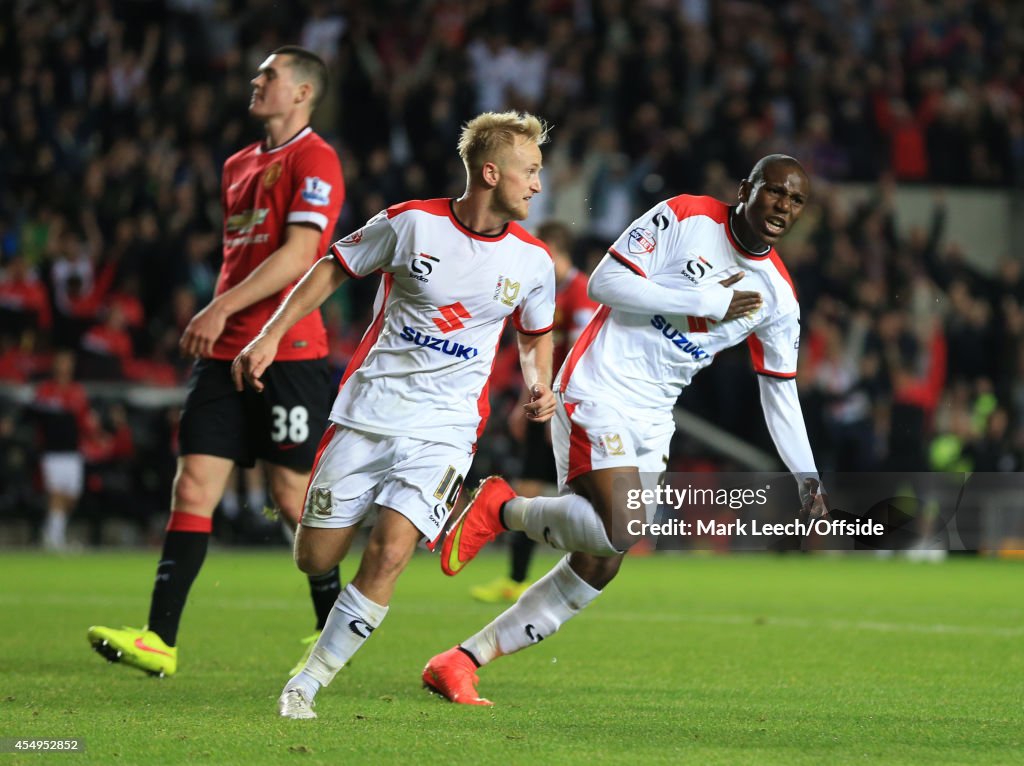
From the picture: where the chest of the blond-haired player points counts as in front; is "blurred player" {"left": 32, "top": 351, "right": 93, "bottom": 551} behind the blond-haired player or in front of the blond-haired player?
behind

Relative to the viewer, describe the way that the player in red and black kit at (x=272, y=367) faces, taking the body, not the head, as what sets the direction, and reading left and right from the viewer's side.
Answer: facing the viewer and to the left of the viewer

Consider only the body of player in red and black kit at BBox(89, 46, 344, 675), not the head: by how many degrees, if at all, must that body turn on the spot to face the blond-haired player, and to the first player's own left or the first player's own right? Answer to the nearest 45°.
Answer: approximately 45° to the first player's own left

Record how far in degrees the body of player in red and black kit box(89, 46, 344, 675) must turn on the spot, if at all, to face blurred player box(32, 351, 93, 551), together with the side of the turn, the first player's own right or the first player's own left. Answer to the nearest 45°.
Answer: approximately 135° to the first player's own right

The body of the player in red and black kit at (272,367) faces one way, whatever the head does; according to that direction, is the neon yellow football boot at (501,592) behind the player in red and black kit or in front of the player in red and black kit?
behind

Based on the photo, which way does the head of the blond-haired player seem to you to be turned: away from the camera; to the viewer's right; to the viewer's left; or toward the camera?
to the viewer's right

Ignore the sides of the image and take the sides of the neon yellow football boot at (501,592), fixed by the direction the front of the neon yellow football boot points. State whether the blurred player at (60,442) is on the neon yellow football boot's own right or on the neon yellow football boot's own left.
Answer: on the neon yellow football boot's own right

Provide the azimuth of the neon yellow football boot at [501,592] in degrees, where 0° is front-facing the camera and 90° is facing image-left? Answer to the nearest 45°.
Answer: approximately 90°

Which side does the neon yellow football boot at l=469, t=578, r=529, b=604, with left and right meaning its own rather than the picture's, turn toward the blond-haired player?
left

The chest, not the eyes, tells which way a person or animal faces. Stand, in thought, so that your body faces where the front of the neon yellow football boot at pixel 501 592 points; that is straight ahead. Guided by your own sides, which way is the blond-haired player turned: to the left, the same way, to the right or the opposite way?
to the left

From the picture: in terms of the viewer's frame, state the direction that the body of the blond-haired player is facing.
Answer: toward the camera
